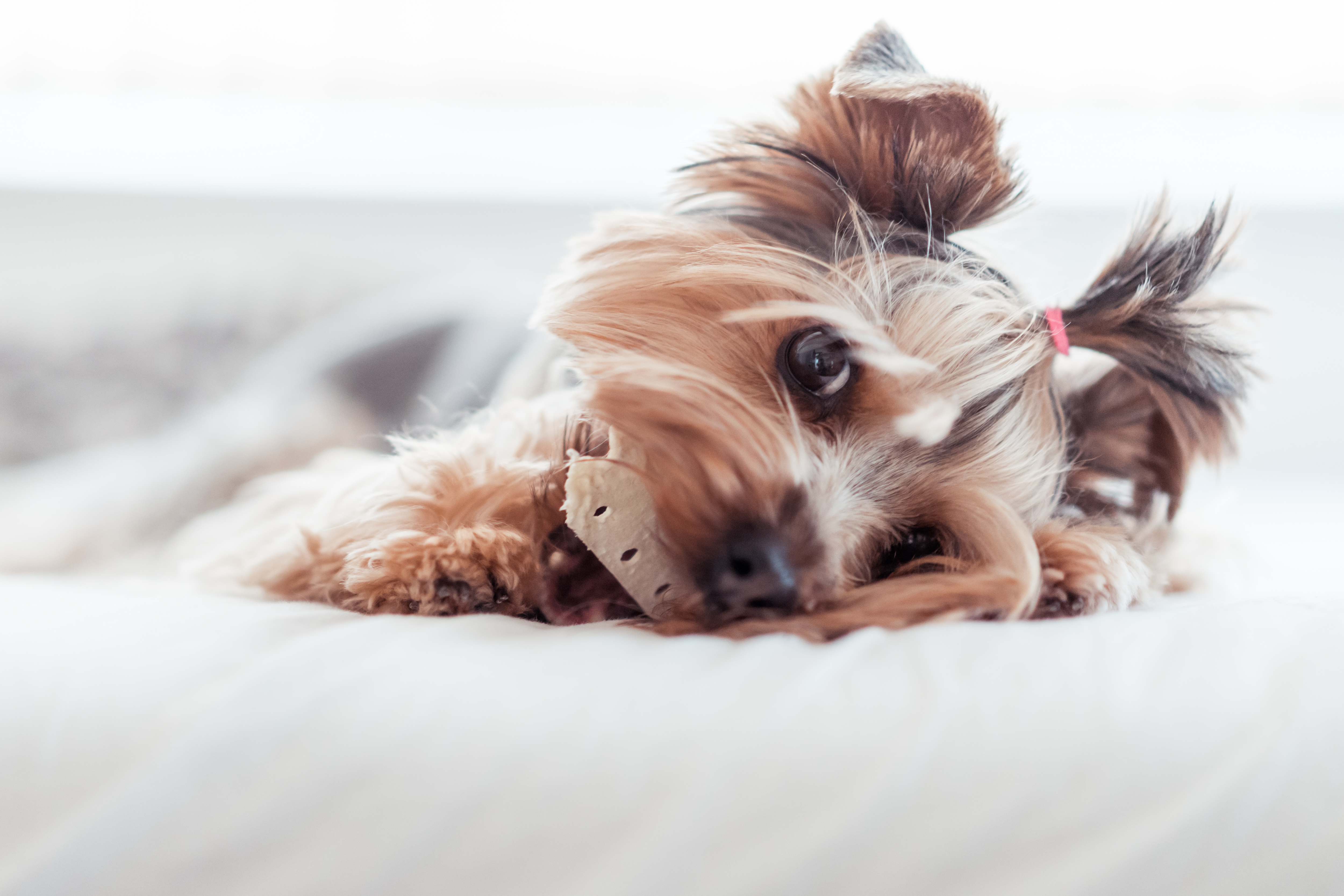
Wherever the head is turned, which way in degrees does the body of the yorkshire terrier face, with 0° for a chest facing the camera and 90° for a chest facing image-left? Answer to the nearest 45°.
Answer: approximately 0°
